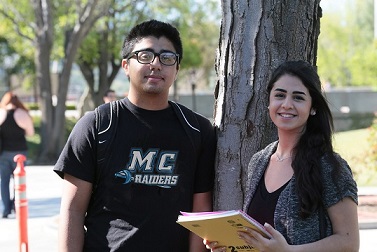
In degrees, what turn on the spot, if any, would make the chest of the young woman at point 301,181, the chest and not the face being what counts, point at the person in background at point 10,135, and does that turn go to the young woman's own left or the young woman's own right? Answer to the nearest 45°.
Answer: approximately 90° to the young woman's own right

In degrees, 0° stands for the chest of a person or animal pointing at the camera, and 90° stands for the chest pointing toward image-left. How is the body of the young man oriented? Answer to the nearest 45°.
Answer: approximately 0°

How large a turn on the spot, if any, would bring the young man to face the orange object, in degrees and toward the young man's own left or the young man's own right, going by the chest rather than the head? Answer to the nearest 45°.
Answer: approximately 180°

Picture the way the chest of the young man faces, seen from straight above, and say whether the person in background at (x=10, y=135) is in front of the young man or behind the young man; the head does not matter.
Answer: behind

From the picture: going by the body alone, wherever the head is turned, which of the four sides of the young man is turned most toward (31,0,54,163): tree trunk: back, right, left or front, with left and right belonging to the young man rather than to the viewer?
back
